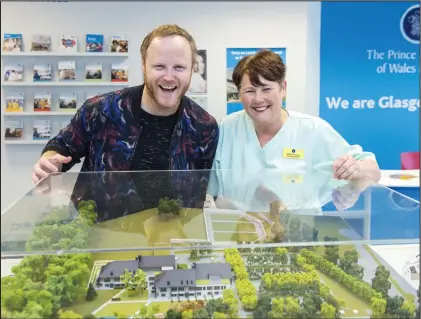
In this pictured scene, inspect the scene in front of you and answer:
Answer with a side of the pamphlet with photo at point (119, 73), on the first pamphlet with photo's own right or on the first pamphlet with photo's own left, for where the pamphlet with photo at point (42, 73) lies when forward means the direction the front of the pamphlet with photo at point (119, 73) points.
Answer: on the first pamphlet with photo's own right

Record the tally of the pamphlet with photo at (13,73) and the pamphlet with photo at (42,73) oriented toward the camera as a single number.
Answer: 2

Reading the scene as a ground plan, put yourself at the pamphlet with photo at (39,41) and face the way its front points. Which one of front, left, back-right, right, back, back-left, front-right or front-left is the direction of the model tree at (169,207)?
front

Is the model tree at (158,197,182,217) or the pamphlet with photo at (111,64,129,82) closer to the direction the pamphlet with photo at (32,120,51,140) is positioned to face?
the model tree

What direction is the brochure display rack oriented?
toward the camera

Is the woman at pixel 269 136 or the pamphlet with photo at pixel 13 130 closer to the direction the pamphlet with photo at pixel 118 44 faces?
the woman

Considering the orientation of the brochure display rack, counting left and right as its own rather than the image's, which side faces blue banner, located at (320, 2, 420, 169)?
left

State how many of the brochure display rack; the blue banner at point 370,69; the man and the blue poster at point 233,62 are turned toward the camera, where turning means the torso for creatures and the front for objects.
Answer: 4

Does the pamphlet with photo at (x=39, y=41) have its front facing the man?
yes

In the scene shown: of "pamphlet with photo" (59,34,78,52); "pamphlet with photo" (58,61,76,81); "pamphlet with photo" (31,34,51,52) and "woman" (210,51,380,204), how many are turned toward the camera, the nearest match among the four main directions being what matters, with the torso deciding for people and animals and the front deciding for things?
4

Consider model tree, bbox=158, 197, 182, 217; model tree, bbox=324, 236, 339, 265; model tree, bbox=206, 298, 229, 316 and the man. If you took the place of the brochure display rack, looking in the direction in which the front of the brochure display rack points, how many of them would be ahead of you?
4

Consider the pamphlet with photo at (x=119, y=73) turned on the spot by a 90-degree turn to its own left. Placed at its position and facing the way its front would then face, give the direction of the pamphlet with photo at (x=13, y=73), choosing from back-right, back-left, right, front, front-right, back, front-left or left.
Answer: back

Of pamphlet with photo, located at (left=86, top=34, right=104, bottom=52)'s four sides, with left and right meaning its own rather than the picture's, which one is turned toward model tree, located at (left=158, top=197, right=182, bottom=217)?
front

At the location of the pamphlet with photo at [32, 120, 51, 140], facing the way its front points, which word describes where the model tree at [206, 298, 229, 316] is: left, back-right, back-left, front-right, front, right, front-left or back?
front
